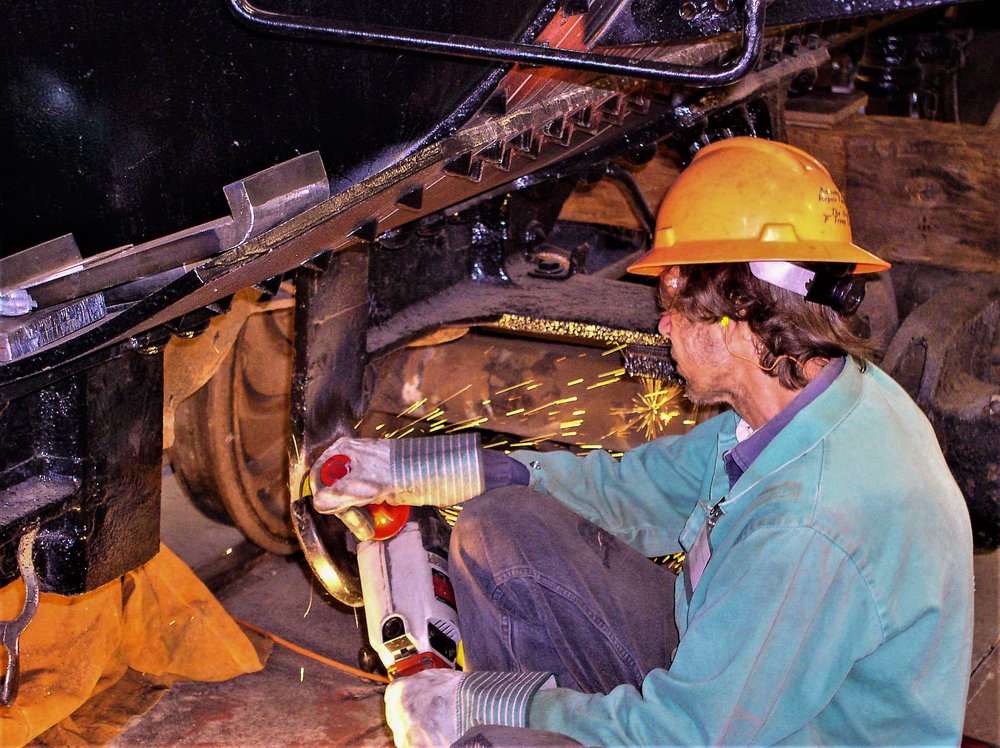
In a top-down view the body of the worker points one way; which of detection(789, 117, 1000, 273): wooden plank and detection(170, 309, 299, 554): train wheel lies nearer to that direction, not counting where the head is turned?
the train wheel

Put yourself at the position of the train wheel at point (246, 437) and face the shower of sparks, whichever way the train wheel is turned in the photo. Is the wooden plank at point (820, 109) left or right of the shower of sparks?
left

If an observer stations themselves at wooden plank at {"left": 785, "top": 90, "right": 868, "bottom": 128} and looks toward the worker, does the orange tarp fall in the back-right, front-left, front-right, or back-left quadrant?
front-right

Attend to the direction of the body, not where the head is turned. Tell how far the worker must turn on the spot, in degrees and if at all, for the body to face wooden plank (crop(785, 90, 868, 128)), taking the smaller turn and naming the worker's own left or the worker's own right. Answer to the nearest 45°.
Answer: approximately 90° to the worker's own right

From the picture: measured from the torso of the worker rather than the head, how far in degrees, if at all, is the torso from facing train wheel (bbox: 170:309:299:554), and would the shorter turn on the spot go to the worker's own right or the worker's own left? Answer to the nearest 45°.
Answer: approximately 45° to the worker's own right

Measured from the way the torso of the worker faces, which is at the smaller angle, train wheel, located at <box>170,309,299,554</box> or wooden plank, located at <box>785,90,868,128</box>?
the train wheel

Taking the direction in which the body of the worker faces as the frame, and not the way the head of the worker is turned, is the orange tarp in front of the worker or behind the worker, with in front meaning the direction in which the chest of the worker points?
in front

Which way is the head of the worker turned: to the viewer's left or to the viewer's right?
to the viewer's left

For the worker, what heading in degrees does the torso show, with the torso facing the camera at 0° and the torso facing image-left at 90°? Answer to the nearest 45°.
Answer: approximately 90°

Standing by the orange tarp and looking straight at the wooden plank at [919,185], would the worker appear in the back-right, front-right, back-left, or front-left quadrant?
front-right

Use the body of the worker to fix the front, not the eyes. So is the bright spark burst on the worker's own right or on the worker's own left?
on the worker's own right
